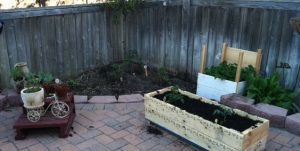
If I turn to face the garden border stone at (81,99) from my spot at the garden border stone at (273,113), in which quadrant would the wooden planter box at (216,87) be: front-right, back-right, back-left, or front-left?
front-right

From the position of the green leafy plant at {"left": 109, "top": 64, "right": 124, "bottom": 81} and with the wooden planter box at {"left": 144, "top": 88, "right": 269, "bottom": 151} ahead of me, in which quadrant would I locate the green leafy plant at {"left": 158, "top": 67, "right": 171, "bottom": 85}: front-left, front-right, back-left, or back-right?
front-left

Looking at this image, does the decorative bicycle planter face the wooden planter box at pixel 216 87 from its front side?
yes

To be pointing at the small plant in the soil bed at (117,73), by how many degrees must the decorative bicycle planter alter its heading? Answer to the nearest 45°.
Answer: approximately 45° to its left

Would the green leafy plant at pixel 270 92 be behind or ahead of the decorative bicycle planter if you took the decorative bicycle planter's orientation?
ahead

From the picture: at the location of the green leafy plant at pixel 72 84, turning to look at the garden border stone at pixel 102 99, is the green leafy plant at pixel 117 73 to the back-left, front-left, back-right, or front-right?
front-left

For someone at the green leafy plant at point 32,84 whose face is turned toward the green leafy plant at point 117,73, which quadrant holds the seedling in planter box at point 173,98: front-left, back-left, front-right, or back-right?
front-right

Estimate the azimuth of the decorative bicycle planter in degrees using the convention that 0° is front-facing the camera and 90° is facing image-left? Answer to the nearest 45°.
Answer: approximately 270°

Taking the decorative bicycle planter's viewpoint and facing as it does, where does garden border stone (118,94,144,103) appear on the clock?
The garden border stone is roughly at 11 o'clock from the decorative bicycle planter.

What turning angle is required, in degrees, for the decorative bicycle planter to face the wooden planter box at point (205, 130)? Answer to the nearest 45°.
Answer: approximately 45° to its right
